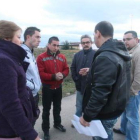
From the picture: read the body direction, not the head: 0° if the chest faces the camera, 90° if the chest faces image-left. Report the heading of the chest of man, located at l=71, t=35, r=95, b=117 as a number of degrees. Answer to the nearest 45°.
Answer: approximately 0°

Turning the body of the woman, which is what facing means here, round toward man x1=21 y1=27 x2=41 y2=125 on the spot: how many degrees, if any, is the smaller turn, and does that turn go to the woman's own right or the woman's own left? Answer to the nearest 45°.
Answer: approximately 90° to the woman's own left

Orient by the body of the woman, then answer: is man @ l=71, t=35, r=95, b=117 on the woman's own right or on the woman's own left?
on the woman's own left

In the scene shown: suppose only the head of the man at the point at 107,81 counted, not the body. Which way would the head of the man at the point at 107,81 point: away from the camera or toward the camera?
away from the camera

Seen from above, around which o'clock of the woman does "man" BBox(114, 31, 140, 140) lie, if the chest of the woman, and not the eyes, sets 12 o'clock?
The man is roughly at 11 o'clock from the woman.

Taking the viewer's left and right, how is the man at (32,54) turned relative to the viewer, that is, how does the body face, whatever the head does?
facing to the right of the viewer

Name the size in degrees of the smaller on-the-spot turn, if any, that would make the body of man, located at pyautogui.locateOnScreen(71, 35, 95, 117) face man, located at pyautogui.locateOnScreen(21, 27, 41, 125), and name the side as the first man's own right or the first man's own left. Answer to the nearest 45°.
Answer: approximately 45° to the first man's own right

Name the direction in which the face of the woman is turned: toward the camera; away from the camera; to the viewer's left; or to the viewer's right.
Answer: to the viewer's right

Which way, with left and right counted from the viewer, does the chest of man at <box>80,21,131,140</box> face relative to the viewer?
facing away from the viewer and to the left of the viewer

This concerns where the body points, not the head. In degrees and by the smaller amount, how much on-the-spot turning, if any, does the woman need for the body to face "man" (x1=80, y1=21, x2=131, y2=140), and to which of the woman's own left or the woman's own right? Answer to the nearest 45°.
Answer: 0° — they already face them

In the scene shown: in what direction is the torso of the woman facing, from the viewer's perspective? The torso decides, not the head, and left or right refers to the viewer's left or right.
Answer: facing to the right of the viewer

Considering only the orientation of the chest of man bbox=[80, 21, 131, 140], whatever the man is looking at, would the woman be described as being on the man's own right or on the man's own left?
on the man's own left

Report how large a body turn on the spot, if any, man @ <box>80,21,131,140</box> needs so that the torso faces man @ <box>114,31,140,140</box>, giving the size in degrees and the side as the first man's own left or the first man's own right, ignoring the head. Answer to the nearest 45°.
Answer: approximately 90° to the first man's own right
